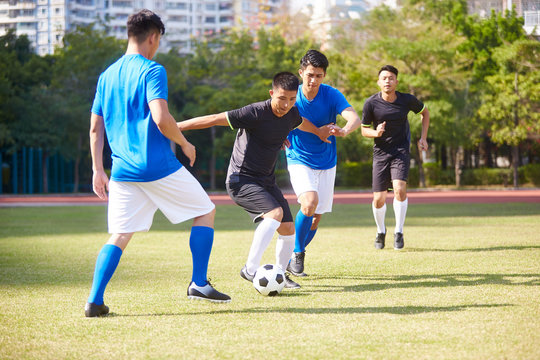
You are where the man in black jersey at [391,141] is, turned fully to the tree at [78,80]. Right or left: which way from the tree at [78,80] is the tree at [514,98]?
right

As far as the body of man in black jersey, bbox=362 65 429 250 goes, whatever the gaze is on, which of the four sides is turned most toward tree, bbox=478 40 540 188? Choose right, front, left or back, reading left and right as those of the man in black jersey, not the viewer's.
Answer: back

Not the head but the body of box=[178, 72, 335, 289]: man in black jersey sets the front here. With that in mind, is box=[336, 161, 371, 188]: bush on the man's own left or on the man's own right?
on the man's own left

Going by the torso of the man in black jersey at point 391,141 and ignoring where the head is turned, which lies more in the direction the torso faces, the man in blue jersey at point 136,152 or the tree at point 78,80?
the man in blue jersey

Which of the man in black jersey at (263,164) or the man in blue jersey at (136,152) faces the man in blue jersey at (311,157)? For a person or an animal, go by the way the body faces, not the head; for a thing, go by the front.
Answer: the man in blue jersey at (136,152)

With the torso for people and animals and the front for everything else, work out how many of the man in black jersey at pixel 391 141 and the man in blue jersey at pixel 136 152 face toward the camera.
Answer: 1

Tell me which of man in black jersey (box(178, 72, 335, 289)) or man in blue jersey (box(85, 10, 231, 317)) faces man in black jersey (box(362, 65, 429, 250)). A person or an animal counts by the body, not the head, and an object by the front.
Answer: the man in blue jersey

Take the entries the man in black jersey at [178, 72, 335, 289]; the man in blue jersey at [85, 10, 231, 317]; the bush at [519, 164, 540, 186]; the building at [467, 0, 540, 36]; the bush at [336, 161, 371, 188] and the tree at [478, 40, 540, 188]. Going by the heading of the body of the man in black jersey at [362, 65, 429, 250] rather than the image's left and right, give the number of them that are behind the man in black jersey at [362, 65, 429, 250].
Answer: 4

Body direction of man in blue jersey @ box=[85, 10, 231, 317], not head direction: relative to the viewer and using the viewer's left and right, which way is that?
facing away from the viewer and to the right of the viewer

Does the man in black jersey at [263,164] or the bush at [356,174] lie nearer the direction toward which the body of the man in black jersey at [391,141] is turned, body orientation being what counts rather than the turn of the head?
the man in black jersey

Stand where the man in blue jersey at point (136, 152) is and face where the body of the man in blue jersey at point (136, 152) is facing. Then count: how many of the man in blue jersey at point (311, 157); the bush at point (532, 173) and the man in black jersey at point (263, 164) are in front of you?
3

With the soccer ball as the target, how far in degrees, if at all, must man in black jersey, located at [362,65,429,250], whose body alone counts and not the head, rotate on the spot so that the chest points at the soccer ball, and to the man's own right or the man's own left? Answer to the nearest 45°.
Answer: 0° — they already face it
